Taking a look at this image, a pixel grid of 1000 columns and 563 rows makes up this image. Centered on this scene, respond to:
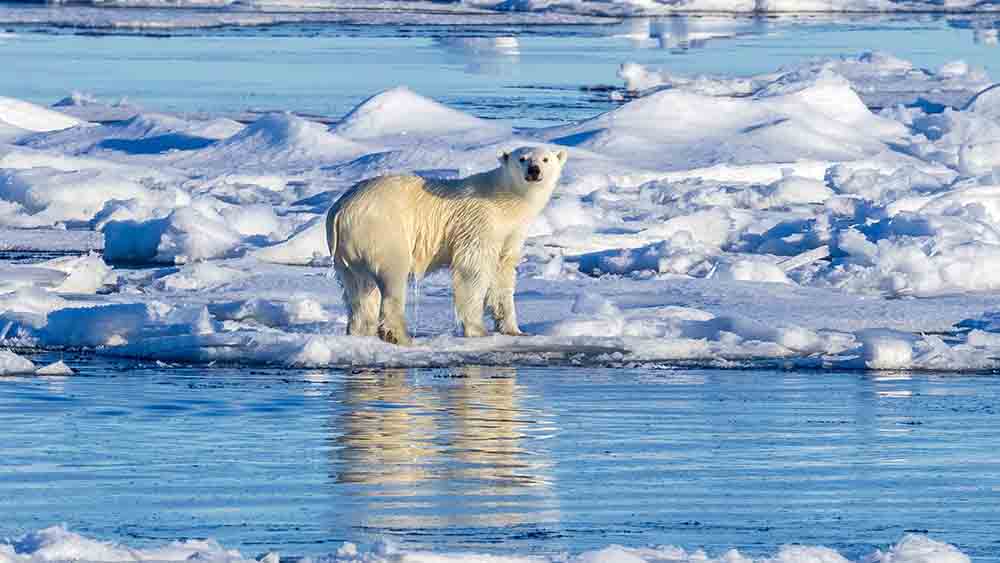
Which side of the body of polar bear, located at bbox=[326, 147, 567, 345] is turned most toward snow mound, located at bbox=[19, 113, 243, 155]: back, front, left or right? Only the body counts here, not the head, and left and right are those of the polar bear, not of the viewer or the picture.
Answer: left

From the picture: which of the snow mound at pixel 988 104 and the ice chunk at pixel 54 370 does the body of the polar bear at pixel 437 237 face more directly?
the snow mound

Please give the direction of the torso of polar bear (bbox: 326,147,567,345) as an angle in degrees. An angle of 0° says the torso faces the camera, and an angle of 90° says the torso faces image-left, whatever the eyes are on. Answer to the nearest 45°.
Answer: approximately 270°

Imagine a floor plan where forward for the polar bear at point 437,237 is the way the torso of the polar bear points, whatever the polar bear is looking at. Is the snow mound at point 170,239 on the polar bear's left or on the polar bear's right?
on the polar bear's left

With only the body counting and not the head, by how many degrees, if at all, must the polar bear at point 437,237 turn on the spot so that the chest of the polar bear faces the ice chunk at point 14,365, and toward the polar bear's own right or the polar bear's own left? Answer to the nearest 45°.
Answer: approximately 135° to the polar bear's own right

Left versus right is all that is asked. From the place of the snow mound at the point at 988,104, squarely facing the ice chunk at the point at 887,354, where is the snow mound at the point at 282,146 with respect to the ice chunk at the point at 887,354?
right

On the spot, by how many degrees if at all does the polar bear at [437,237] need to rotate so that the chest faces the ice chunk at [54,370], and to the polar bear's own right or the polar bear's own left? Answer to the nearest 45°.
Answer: approximately 135° to the polar bear's own right

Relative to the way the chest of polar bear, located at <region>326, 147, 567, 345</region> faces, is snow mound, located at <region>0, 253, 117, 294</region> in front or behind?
behind

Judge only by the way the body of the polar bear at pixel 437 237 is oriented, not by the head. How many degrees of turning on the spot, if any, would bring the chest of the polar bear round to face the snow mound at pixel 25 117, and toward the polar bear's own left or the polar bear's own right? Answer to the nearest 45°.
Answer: approximately 135° to the polar bear's own left

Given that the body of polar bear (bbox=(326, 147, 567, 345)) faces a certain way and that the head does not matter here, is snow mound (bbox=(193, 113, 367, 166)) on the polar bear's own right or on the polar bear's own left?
on the polar bear's own left
